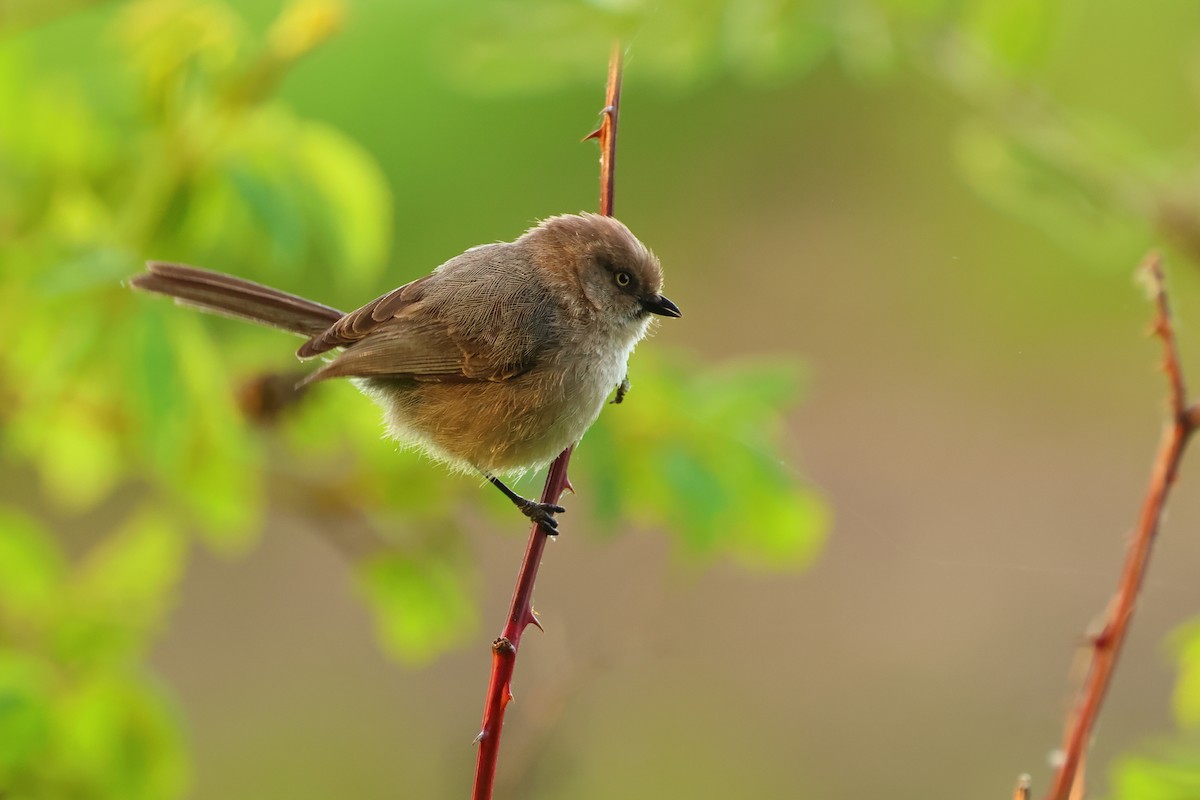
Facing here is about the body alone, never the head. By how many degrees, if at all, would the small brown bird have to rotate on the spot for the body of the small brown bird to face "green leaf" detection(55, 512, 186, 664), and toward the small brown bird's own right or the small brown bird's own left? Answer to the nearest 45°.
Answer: approximately 135° to the small brown bird's own left

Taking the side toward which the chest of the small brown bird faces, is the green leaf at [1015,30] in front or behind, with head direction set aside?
in front

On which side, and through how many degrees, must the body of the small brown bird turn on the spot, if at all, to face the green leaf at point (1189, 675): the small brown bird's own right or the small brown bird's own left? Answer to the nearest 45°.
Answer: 0° — it already faces it

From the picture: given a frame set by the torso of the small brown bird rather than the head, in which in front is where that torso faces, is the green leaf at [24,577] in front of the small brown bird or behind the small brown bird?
behind

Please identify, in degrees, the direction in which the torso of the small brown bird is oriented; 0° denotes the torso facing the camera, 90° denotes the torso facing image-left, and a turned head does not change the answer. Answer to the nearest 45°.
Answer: approximately 270°
